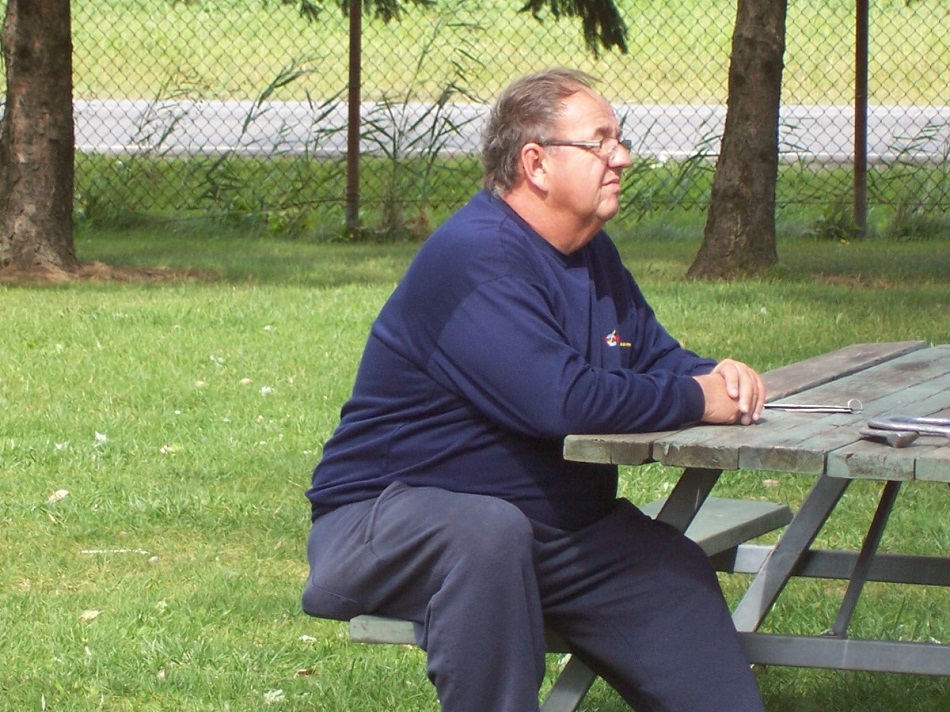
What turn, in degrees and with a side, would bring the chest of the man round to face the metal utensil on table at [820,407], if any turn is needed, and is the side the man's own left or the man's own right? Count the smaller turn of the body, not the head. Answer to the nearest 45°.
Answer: approximately 45° to the man's own left

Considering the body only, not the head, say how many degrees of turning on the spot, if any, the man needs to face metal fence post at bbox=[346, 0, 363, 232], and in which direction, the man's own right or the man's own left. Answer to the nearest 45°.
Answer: approximately 135° to the man's own left

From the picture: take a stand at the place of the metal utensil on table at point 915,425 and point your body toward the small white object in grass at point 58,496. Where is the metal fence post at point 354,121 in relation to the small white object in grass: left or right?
right

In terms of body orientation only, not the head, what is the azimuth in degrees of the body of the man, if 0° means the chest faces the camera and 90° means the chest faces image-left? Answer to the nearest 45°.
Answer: approximately 315°

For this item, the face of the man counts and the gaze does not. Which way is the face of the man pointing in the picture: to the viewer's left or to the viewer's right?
to the viewer's right

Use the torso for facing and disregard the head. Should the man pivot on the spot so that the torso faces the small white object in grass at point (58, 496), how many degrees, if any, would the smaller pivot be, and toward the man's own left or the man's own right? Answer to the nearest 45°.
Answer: approximately 180°

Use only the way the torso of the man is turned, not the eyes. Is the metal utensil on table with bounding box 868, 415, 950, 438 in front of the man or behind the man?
in front
